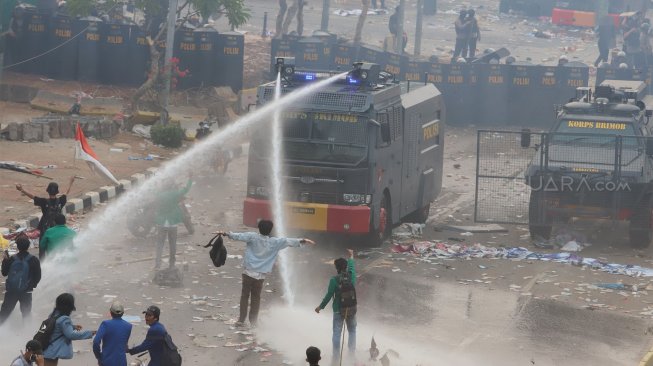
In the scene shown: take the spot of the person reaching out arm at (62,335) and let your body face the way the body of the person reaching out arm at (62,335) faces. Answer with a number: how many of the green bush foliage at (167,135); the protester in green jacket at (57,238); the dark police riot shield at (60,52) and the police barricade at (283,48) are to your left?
4

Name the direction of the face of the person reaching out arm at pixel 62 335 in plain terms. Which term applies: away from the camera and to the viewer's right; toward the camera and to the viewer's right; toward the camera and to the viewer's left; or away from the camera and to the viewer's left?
away from the camera and to the viewer's right

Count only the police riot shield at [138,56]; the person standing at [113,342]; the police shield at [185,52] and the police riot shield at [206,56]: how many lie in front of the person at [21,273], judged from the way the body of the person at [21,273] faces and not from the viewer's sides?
3

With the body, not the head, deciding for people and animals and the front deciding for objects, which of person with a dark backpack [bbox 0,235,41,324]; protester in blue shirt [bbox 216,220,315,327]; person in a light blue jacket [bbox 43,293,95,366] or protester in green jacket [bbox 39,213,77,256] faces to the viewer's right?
person in a light blue jacket [bbox 43,293,95,366]

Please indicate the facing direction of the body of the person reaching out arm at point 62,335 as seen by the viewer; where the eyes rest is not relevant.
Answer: to the viewer's right

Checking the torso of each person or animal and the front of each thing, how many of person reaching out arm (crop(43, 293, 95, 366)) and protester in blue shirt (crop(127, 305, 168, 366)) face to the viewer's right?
1

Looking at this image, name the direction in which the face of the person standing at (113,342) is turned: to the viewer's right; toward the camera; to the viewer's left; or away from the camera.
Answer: away from the camera

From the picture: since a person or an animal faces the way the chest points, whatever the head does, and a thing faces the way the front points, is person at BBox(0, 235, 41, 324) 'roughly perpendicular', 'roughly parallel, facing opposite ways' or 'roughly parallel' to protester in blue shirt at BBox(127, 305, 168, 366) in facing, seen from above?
roughly perpendicular

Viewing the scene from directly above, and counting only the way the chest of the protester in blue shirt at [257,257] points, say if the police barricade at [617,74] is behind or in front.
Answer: in front

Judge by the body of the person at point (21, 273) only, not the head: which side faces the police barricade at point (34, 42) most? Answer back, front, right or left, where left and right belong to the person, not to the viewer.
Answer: front

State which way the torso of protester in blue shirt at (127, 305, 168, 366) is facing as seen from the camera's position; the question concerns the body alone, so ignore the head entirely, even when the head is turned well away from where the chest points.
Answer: to the viewer's left

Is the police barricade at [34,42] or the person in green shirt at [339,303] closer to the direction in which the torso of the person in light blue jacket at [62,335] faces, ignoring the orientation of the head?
the person in green shirt

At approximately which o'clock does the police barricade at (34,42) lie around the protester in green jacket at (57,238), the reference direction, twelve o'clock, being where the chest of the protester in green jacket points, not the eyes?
The police barricade is roughly at 12 o'clock from the protester in green jacket.

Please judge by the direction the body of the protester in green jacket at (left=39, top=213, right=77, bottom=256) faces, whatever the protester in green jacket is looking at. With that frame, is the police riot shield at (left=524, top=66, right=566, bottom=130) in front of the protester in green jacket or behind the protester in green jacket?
in front

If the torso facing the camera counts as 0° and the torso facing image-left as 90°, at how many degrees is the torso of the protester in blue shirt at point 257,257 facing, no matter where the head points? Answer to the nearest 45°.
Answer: approximately 180°
